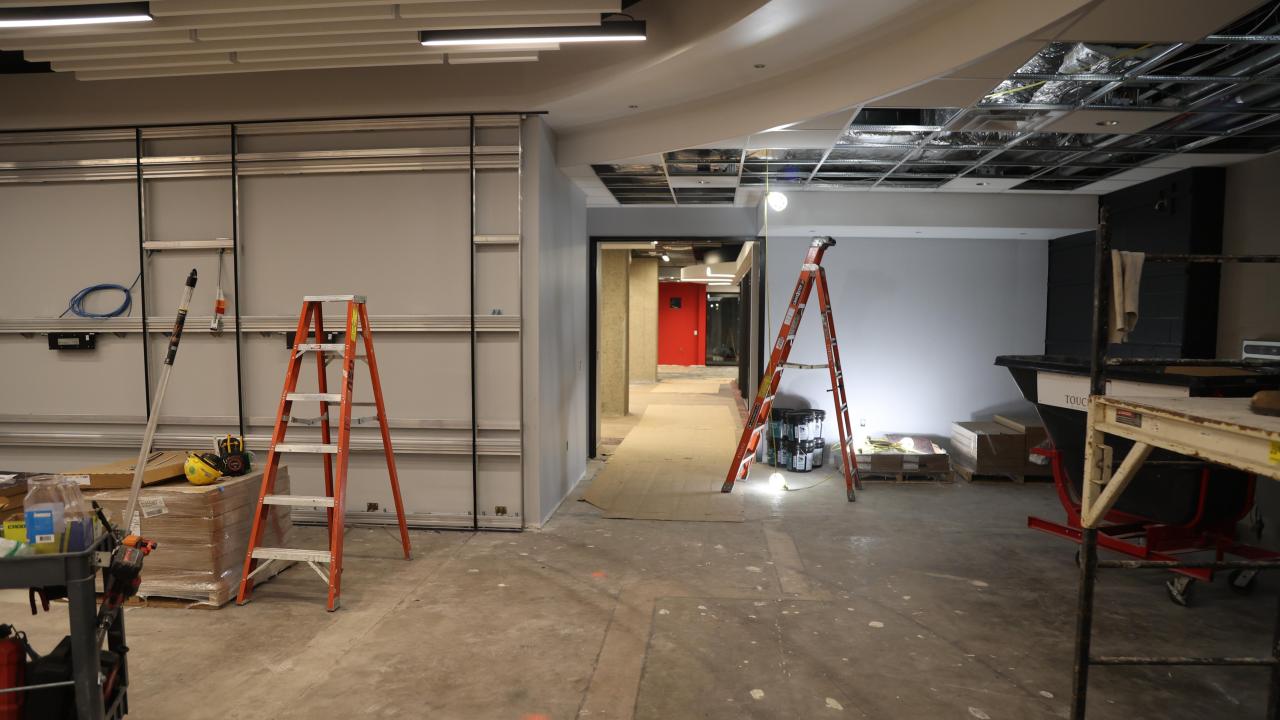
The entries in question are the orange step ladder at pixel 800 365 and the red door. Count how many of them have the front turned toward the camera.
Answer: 1

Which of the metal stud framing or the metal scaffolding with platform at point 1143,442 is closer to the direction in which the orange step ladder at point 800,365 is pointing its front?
the metal stud framing

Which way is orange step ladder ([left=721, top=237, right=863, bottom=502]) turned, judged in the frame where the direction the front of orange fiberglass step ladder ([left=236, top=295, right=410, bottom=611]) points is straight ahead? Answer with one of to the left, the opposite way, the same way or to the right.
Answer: to the right

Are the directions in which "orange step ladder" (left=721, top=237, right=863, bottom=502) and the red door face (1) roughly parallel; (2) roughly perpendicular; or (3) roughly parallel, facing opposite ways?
roughly perpendicular

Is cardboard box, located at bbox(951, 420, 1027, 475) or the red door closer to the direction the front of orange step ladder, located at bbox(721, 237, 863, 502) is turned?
the red door

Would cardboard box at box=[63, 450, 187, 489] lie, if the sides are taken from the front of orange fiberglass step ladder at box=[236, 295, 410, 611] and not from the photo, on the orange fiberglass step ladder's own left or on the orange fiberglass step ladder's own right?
on the orange fiberglass step ladder's own right

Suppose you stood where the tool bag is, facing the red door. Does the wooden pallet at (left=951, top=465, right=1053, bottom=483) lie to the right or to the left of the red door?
right

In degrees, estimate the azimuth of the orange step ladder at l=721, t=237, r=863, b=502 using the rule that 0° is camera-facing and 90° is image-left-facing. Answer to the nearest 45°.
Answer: approximately 90°

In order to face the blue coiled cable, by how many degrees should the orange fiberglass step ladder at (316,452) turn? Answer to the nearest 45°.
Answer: approximately 90° to its right

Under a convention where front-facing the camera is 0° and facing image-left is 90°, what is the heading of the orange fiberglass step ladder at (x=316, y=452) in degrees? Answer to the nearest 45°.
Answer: approximately 45°
